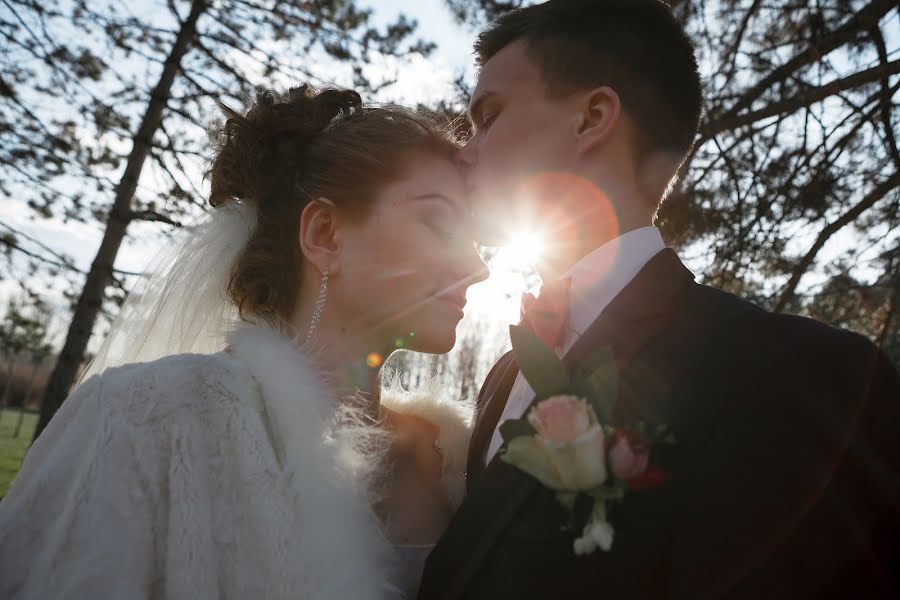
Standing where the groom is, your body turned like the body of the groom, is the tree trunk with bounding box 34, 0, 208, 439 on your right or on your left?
on your right

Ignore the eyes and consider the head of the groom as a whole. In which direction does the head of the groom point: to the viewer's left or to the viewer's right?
to the viewer's left

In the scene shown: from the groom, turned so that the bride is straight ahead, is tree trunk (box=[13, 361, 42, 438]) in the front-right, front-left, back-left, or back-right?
front-right

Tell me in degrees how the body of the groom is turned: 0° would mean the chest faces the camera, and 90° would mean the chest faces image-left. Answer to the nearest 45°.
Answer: approximately 45°

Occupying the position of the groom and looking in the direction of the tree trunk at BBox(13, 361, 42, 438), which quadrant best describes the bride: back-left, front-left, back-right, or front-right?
front-left

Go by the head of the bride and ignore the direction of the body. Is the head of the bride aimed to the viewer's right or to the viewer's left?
to the viewer's right

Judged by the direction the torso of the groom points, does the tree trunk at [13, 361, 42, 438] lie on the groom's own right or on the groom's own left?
on the groom's own right

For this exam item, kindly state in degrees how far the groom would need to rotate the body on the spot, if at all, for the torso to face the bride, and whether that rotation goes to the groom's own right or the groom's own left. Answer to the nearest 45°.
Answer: approximately 45° to the groom's own right
